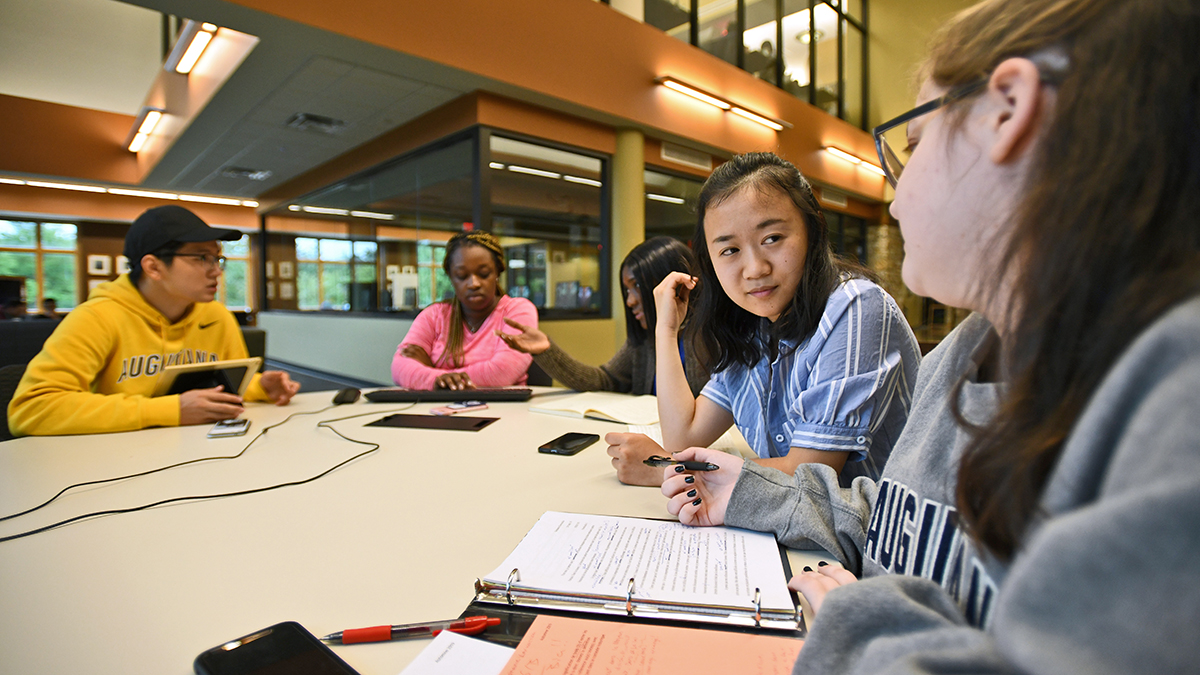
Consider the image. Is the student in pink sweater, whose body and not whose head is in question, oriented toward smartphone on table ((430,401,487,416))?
yes

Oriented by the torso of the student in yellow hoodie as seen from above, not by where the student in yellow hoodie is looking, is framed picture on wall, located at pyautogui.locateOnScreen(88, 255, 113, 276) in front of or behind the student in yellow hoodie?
behind

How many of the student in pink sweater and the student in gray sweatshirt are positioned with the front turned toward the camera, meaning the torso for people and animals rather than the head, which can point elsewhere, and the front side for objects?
1

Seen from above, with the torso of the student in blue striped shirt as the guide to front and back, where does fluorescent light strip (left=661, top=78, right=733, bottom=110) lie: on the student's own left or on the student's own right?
on the student's own right

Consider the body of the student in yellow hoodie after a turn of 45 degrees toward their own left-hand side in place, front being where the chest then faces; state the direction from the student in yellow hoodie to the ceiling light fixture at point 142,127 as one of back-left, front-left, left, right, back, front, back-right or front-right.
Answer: left

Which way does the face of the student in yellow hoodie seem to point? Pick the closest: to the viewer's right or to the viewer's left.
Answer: to the viewer's right

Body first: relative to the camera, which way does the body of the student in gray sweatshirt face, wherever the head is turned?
to the viewer's left

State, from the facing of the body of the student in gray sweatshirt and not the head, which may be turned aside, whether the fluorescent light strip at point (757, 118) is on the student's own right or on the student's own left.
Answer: on the student's own right

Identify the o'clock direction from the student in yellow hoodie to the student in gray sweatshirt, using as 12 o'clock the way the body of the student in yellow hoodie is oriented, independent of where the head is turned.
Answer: The student in gray sweatshirt is roughly at 1 o'clock from the student in yellow hoodie.

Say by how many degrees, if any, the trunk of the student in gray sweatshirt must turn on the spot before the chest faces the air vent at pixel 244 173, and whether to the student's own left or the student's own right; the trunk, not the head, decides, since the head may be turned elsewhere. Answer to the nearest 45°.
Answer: approximately 45° to the student's own right

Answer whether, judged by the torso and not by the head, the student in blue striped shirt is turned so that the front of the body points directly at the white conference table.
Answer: yes

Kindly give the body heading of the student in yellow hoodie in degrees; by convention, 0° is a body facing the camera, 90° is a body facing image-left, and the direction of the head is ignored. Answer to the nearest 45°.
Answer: approximately 315°
